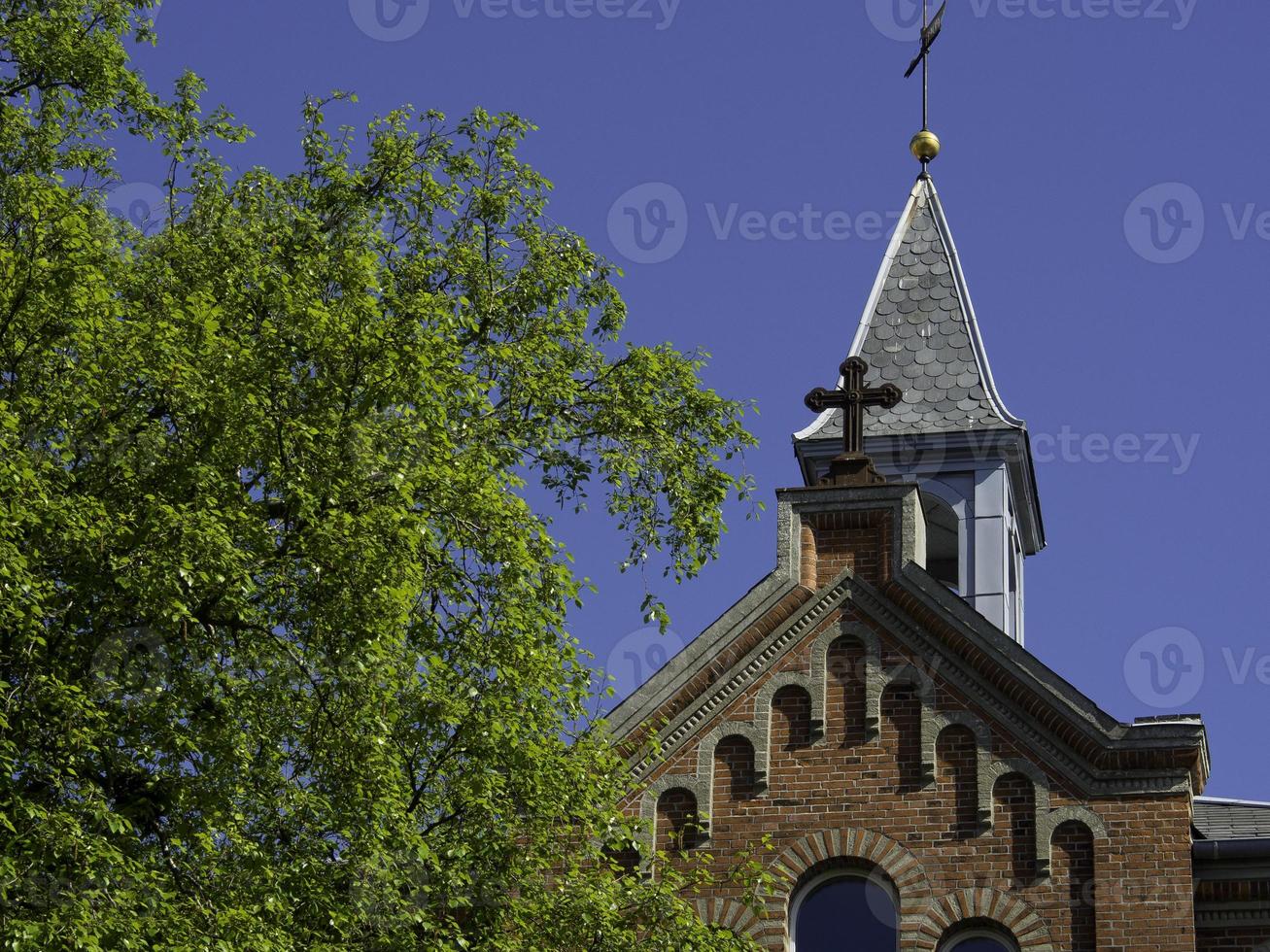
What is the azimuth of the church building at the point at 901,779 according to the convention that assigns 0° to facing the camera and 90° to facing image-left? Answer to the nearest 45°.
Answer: approximately 0°

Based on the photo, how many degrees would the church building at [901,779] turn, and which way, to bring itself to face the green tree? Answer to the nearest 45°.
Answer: approximately 45° to its right
